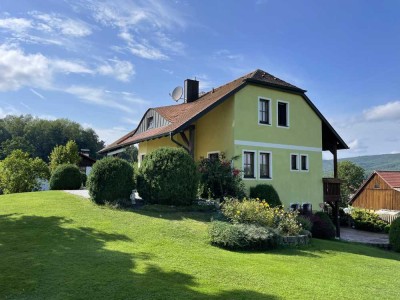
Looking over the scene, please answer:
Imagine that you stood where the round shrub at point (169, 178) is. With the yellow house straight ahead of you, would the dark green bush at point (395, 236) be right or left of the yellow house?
right

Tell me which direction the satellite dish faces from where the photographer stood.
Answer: facing the viewer and to the left of the viewer

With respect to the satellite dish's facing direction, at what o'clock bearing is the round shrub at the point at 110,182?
The round shrub is roughly at 11 o'clock from the satellite dish.

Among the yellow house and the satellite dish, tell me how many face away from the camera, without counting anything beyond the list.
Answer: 0

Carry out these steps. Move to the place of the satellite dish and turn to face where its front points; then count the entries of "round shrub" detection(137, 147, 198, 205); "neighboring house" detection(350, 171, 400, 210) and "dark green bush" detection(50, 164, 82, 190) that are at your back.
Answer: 1

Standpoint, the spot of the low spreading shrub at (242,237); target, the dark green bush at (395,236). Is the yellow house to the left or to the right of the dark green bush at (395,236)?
left
